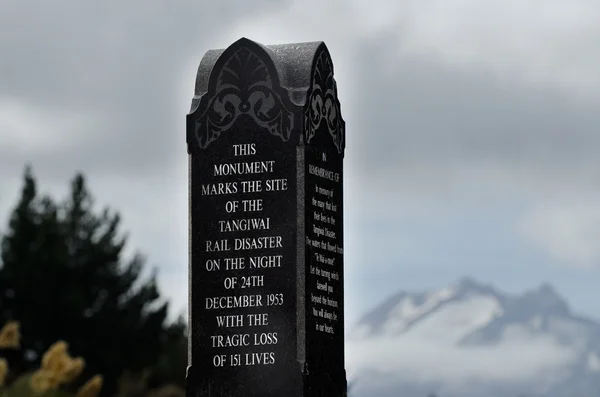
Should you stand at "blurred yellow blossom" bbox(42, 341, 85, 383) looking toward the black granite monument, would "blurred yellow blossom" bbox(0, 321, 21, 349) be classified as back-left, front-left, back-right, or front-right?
back-left

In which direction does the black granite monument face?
toward the camera

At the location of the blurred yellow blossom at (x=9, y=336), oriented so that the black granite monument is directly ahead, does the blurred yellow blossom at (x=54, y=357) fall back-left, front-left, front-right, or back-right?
front-right
